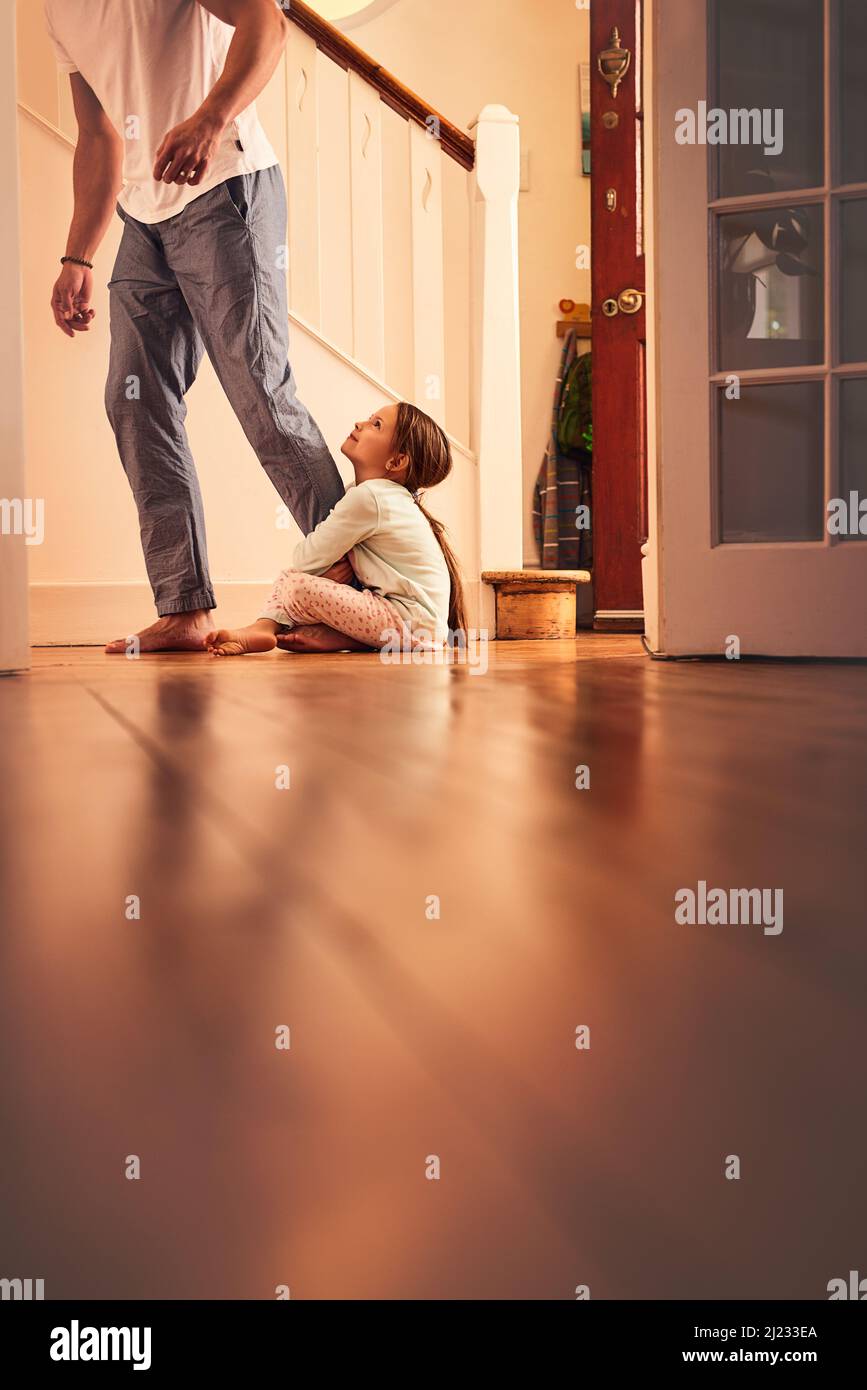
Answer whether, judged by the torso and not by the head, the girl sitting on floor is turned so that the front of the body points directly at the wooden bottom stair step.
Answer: no

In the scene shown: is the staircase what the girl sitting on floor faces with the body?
no

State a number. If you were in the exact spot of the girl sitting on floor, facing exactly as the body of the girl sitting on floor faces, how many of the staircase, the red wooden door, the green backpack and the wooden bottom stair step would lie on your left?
0

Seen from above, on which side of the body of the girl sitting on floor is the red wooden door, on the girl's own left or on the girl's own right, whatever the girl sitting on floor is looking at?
on the girl's own right

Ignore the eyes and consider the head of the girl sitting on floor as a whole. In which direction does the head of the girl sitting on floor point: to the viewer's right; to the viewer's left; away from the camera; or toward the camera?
to the viewer's left

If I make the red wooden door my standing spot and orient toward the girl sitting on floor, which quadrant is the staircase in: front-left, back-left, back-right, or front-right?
front-right

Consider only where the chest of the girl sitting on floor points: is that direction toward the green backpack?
no

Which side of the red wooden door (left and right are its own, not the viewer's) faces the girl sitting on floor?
front

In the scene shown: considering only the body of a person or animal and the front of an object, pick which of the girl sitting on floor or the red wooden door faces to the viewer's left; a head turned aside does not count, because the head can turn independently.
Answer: the girl sitting on floor

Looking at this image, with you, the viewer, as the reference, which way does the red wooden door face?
facing the viewer

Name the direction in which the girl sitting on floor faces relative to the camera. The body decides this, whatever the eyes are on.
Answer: to the viewer's left
